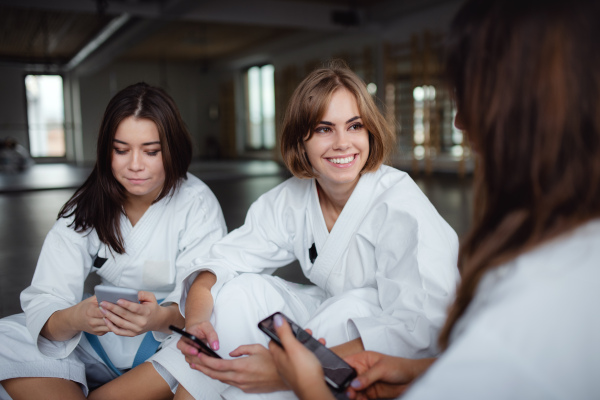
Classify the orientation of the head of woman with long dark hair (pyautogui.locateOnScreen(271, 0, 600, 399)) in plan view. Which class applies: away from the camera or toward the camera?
away from the camera

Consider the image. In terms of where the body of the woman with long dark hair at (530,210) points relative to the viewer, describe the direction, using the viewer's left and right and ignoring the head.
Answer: facing away from the viewer and to the left of the viewer

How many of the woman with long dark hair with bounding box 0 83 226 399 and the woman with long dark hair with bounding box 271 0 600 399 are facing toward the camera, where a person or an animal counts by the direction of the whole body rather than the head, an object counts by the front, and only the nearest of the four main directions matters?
1

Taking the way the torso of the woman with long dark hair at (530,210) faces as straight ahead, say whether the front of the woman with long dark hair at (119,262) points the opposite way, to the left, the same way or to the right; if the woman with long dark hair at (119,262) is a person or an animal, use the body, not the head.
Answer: the opposite way

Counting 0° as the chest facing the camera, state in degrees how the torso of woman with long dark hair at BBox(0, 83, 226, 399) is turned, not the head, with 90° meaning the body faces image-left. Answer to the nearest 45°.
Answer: approximately 0°
